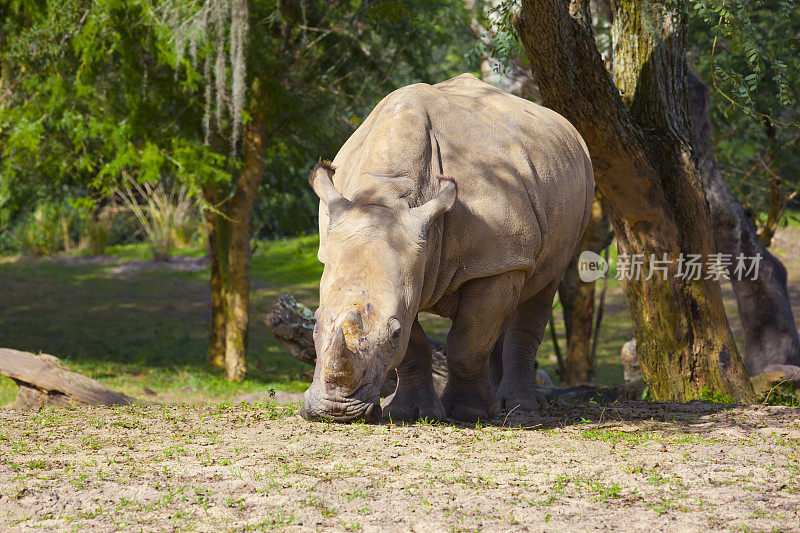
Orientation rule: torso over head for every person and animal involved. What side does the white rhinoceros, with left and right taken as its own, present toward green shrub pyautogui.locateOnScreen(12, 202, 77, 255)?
right

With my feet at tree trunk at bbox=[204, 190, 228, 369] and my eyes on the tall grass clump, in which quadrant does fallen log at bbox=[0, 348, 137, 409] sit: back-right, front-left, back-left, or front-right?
back-left

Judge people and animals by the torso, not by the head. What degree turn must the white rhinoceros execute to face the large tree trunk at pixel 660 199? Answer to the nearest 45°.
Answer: approximately 180°

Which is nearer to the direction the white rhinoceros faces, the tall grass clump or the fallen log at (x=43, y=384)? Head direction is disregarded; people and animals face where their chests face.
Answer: the fallen log

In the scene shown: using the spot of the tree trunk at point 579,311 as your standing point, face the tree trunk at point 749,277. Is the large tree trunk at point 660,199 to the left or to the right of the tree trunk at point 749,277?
right

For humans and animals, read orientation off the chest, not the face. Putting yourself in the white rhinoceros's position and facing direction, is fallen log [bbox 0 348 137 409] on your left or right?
on your right

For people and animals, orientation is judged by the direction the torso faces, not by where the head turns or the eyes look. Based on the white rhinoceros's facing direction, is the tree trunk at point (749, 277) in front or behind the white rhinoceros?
behind

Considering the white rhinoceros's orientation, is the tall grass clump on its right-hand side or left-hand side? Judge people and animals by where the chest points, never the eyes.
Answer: on its right

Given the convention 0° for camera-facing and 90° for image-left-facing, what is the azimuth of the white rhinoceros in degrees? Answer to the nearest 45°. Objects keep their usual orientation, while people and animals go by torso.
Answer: approximately 45°

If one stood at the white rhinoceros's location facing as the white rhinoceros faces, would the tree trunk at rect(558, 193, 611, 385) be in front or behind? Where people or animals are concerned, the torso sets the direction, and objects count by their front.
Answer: behind
